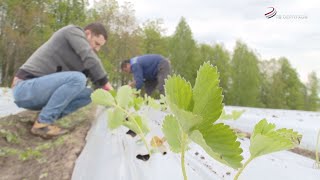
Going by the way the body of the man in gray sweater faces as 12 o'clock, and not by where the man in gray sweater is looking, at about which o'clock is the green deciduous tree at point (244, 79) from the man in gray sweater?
The green deciduous tree is roughly at 10 o'clock from the man in gray sweater.

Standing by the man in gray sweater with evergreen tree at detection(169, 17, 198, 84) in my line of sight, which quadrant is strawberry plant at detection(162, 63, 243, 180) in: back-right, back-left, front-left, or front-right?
back-right

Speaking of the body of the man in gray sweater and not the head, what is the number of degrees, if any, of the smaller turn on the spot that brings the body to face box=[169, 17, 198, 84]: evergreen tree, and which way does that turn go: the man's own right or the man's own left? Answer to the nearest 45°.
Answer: approximately 45° to the man's own left

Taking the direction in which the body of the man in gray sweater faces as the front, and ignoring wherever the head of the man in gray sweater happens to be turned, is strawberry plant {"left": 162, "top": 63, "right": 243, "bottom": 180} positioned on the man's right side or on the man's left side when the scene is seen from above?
on the man's right side

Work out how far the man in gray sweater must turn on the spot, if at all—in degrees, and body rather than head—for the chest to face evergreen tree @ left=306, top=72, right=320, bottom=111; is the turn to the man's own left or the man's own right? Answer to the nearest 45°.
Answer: approximately 45° to the man's own left

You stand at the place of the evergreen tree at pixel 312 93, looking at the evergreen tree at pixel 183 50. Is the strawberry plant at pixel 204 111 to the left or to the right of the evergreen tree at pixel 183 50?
left

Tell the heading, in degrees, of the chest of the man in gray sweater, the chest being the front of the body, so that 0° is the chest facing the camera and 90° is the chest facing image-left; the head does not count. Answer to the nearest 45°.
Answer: approximately 270°

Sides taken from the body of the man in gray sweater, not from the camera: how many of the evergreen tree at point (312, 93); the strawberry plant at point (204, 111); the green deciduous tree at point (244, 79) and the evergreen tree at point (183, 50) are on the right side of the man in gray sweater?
1
